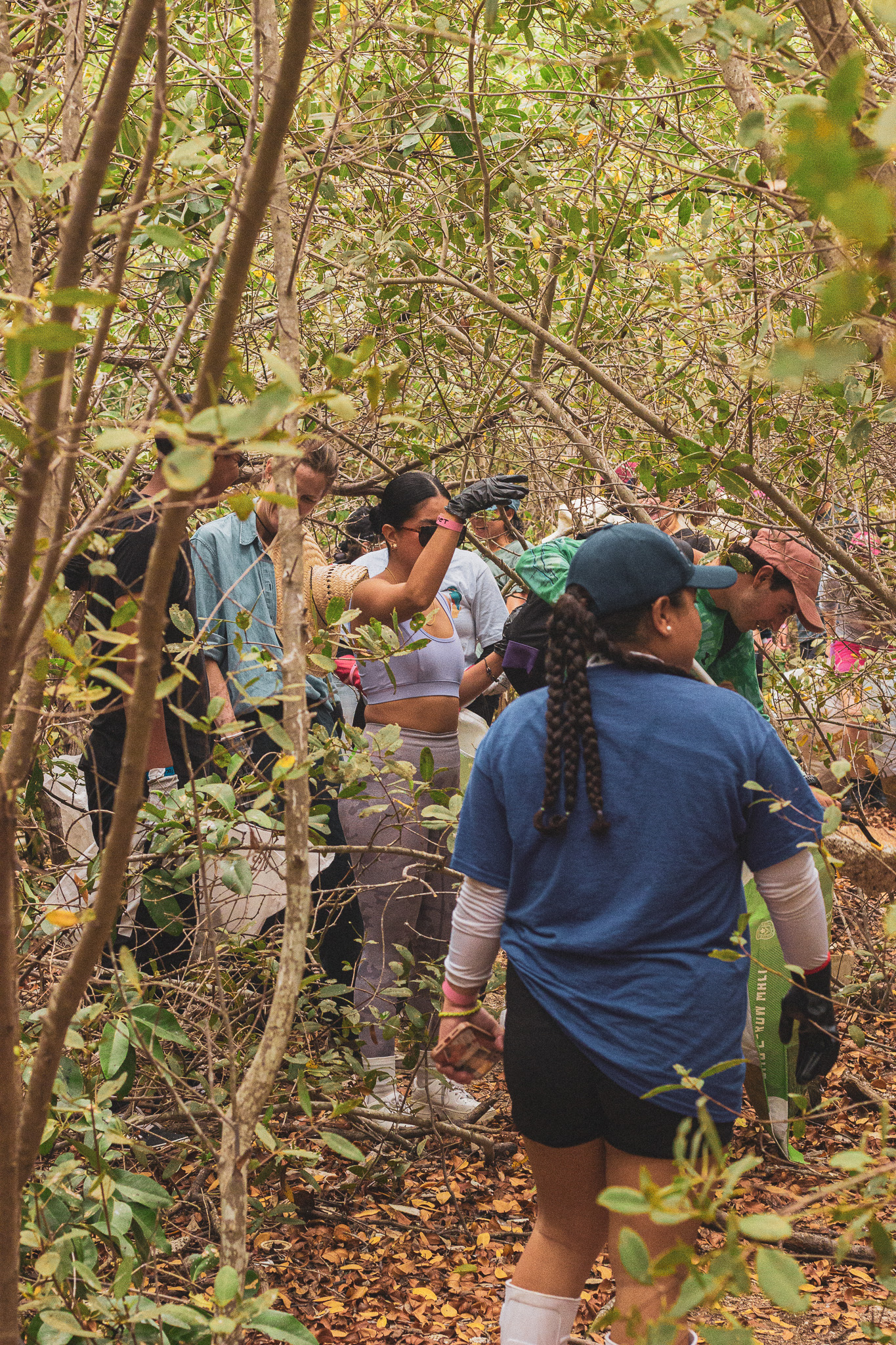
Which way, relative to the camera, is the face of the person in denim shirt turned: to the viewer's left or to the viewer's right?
to the viewer's right

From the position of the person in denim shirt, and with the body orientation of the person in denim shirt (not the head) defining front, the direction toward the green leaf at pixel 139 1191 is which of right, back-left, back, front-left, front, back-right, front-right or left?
front-right

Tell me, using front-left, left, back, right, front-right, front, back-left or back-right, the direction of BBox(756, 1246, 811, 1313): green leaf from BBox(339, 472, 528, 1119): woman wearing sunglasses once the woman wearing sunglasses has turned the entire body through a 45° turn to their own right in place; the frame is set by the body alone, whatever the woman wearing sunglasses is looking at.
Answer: front

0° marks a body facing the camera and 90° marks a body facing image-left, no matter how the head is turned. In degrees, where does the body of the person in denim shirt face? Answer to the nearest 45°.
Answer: approximately 315°

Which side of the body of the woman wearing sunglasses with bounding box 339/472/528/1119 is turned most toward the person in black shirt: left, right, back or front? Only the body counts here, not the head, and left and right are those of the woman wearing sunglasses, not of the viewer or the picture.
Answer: right

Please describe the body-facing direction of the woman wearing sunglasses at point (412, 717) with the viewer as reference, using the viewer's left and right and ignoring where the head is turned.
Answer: facing the viewer and to the right of the viewer

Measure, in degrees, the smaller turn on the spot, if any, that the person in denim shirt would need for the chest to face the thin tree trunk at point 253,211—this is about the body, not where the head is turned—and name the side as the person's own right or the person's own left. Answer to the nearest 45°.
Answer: approximately 45° to the person's own right

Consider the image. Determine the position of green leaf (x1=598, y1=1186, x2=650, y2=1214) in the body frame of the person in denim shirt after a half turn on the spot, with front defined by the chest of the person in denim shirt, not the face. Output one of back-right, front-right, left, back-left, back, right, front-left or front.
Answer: back-left

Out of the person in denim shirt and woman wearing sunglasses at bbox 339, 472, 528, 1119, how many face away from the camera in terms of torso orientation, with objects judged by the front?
0

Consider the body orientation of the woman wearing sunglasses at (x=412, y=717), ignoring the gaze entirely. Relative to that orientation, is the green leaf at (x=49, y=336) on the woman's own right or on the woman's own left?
on the woman's own right
